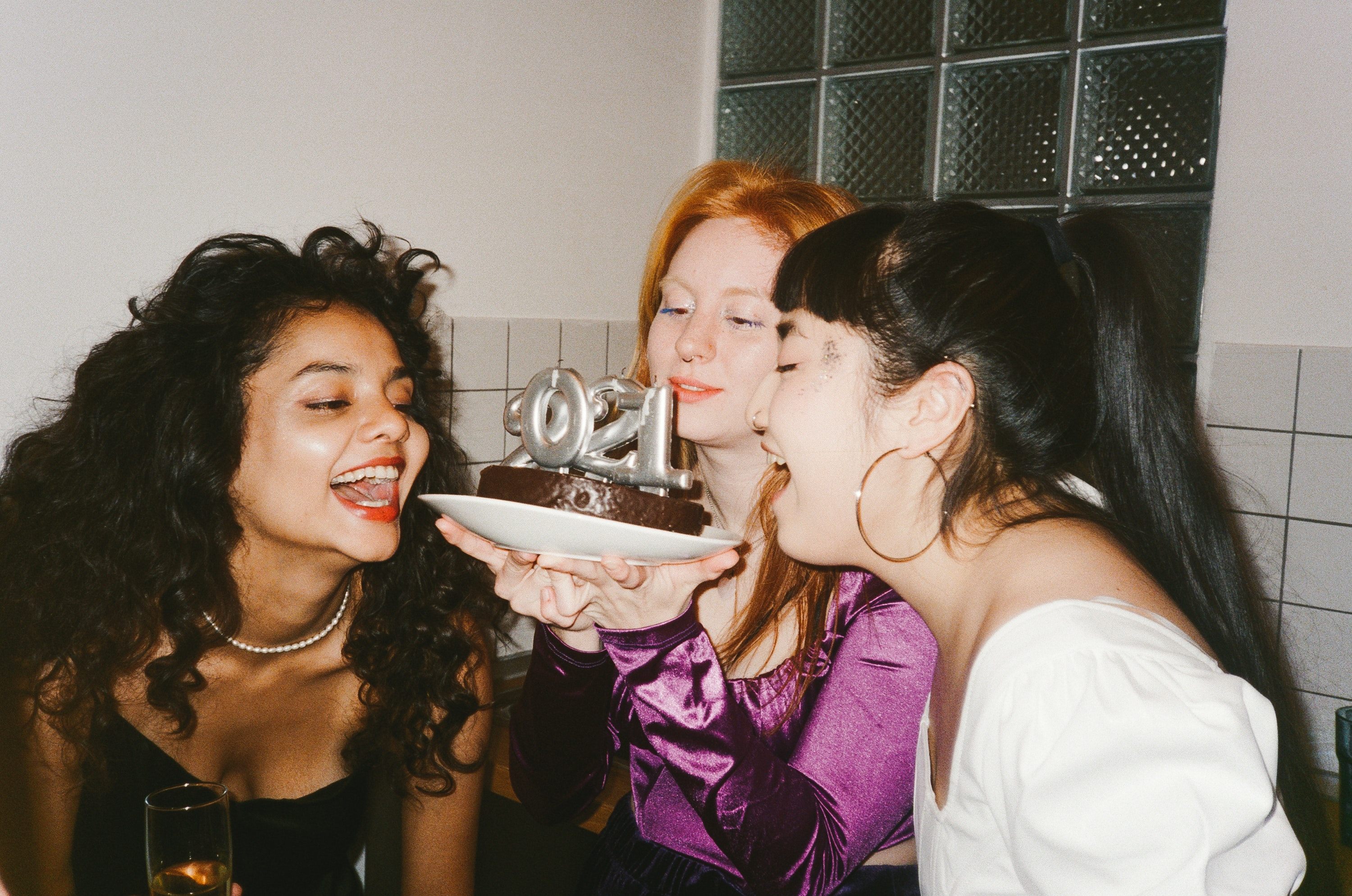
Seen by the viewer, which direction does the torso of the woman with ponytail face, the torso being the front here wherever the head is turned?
to the viewer's left

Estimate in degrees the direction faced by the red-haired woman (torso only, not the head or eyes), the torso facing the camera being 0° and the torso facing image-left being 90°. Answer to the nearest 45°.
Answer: approximately 45°

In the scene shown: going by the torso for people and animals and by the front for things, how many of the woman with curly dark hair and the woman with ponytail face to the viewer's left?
1

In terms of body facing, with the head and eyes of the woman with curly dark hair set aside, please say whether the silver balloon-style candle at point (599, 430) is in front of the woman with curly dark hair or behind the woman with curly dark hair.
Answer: in front

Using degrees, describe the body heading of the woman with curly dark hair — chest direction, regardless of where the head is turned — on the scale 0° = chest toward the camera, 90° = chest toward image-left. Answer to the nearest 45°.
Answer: approximately 315°

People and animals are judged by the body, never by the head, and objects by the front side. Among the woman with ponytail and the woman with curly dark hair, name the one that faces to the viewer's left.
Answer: the woman with ponytail

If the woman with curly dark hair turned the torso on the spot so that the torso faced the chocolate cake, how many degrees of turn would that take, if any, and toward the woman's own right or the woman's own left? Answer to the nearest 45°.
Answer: approximately 90° to the woman's own left

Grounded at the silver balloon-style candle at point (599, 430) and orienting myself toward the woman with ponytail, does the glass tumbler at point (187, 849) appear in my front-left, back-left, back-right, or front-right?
back-right

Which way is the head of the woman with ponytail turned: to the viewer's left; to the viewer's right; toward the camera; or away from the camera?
to the viewer's left

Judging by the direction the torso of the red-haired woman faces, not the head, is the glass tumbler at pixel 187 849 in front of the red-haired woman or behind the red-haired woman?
in front
